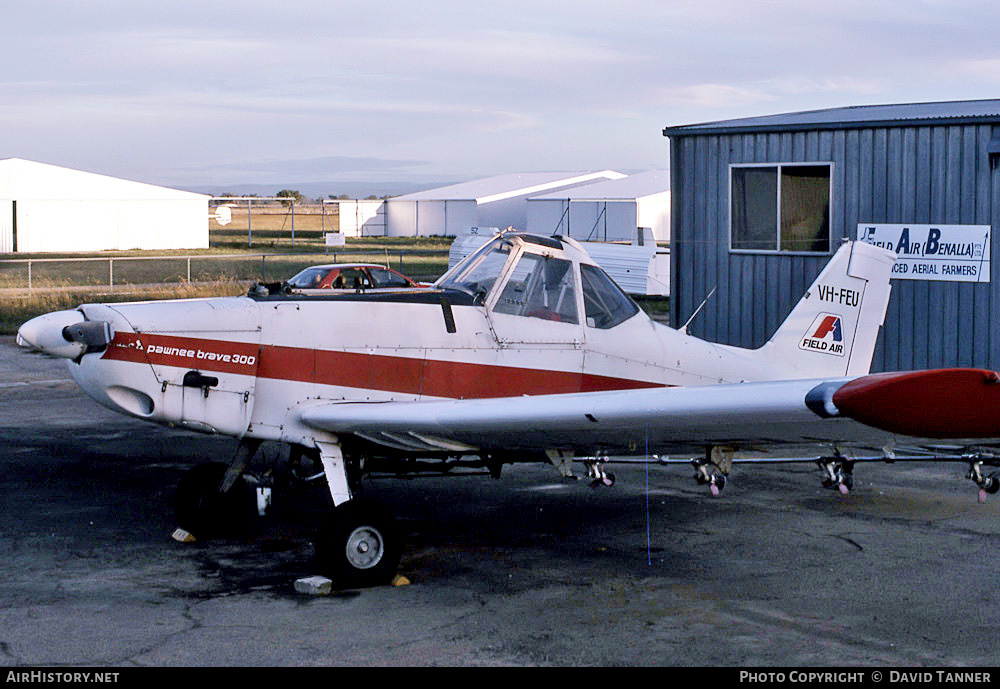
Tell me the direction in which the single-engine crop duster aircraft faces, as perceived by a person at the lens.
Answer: facing the viewer and to the left of the viewer

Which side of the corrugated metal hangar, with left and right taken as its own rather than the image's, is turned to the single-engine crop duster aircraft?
front

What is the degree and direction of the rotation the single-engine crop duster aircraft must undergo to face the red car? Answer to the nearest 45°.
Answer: approximately 135° to its right

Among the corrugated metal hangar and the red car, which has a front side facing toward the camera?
the corrugated metal hangar

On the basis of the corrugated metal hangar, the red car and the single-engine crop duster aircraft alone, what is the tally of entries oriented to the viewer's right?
1

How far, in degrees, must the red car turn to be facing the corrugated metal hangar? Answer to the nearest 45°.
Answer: approximately 45° to its right

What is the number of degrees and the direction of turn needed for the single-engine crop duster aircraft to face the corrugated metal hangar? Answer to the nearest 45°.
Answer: approximately 180°

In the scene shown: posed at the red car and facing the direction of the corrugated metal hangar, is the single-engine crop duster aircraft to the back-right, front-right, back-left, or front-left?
front-right

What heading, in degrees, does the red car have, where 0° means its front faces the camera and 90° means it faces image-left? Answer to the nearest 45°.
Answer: approximately 270°

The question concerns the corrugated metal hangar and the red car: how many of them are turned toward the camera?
1

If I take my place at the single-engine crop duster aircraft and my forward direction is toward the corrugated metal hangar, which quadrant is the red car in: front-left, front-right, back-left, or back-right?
front-left
